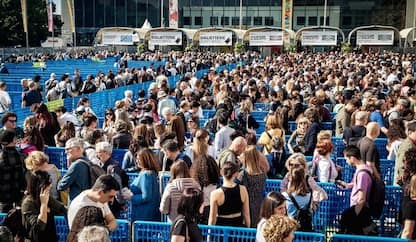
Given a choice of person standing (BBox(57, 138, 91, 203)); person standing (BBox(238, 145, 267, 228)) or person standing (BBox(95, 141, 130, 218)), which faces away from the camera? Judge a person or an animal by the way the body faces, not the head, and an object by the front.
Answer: person standing (BBox(238, 145, 267, 228))

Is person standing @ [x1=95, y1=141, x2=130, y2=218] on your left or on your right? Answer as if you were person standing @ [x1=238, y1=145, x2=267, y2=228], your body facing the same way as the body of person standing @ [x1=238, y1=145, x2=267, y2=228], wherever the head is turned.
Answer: on your left

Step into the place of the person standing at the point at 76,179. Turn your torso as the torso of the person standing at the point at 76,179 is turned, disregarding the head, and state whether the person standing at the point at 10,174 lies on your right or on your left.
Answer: on your right

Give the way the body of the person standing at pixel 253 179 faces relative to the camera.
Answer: away from the camera

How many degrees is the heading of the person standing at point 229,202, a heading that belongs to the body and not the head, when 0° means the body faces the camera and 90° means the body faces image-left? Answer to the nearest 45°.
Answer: approximately 180°

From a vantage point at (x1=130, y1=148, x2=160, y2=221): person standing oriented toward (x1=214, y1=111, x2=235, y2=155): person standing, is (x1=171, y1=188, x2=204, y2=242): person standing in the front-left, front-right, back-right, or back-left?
back-right
